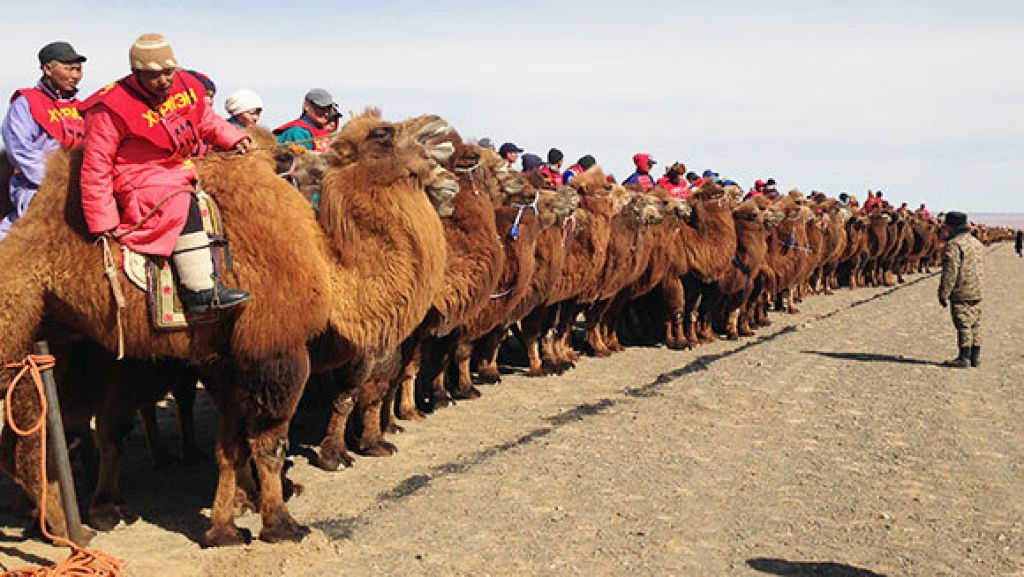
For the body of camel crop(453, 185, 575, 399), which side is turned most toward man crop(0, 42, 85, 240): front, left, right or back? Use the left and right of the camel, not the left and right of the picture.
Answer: right

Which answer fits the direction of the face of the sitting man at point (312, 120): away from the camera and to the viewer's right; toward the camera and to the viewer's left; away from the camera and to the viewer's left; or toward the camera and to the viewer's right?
toward the camera and to the viewer's right

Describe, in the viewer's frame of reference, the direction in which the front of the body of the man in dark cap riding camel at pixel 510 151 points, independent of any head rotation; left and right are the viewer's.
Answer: facing the viewer and to the right of the viewer

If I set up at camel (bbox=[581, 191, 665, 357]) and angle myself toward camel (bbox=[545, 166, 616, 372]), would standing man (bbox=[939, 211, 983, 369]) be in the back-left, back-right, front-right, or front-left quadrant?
back-left

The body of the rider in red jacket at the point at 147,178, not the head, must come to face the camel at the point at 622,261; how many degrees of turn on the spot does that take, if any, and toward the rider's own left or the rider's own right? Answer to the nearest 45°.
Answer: approximately 90° to the rider's own left

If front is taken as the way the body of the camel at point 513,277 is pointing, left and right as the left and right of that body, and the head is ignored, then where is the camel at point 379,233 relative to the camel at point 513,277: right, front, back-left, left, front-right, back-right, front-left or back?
front-right

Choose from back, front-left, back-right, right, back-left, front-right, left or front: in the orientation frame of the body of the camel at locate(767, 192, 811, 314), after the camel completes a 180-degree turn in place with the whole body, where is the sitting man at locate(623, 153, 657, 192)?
left

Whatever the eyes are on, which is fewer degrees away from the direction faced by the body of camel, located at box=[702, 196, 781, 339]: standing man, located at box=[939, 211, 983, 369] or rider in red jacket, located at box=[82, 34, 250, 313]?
the standing man

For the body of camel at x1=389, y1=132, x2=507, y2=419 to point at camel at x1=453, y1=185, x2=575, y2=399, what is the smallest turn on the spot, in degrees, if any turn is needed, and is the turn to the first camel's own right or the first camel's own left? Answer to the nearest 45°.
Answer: approximately 135° to the first camel's own left
